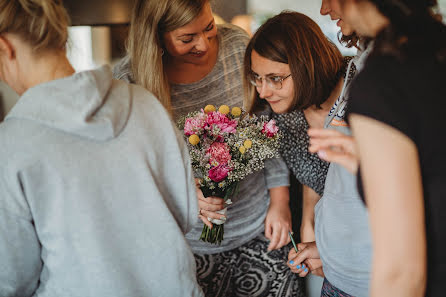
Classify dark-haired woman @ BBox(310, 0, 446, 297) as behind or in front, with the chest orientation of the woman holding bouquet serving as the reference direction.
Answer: in front

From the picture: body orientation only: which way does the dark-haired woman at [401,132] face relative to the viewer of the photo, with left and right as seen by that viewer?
facing away from the viewer and to the left of the viewer

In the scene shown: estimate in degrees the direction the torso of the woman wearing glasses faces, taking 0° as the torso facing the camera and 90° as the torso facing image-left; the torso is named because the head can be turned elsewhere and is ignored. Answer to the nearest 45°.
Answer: approximately 45°

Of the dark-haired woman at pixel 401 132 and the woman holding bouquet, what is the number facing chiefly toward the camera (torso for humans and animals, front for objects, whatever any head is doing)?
1

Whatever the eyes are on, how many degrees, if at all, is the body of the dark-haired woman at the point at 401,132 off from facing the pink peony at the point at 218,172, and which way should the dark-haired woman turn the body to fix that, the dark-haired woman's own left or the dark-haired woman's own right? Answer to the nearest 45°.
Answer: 0° — they already face it

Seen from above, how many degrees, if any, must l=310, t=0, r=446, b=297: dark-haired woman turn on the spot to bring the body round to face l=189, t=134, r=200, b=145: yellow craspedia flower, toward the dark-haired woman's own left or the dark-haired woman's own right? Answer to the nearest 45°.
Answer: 0° — they already face it

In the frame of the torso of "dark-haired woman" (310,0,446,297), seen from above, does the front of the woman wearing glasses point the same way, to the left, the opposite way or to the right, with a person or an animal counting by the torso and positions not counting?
to the left

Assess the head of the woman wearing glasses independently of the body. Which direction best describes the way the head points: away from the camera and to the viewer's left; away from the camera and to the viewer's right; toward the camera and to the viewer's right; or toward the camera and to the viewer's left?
toward the camera and to the viewer's left

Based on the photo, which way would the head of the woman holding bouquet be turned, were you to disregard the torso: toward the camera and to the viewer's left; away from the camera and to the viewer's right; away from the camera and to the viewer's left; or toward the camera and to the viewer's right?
toward the camera and to the viewer's right

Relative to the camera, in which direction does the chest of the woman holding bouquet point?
toward the camera

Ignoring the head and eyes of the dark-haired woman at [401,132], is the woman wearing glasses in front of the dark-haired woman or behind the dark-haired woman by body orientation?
in front
